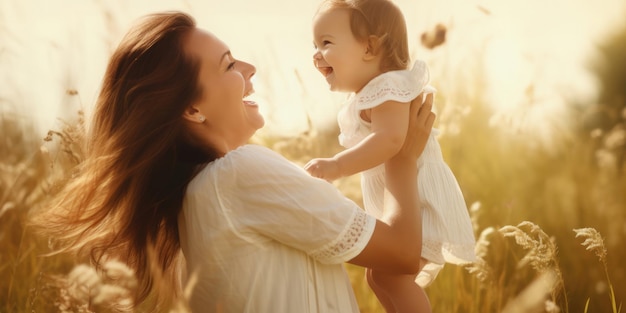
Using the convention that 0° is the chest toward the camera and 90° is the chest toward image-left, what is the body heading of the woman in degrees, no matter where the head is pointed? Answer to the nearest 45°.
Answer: approximately 270°

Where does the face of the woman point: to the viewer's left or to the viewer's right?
to the viewer's right
